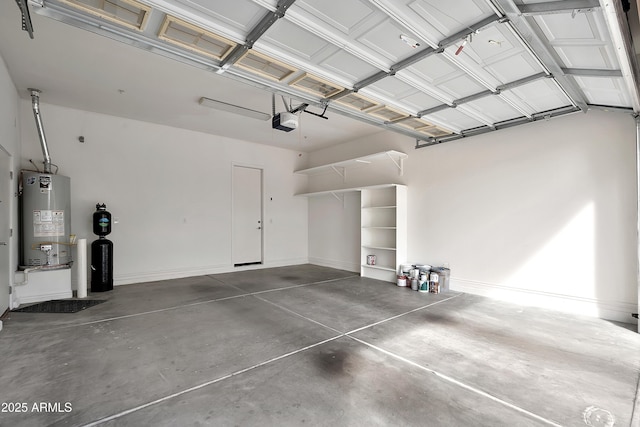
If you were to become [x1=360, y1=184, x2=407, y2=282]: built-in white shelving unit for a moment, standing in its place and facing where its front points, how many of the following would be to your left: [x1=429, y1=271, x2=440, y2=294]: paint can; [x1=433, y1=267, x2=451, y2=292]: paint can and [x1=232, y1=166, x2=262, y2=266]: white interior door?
2

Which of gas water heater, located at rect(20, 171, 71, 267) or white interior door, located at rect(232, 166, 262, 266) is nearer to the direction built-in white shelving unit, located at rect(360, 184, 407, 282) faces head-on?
the gas water heater

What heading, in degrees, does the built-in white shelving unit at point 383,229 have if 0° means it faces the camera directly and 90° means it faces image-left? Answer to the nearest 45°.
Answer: approximately 45°

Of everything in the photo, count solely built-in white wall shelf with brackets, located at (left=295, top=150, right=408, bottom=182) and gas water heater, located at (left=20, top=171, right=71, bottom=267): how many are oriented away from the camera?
0

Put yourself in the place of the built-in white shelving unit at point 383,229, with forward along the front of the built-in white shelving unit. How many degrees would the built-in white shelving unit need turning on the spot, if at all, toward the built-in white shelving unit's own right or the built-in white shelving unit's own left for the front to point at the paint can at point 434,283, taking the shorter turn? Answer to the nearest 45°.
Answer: approximately 90° to the built-in white shelving unit's own left

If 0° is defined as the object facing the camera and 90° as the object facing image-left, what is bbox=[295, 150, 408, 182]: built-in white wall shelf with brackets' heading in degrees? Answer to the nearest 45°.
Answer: approximately 45°

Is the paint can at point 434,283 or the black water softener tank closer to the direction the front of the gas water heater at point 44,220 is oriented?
the paint can

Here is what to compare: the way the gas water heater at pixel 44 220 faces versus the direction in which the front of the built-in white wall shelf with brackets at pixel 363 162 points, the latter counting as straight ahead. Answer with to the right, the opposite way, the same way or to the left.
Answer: to the left

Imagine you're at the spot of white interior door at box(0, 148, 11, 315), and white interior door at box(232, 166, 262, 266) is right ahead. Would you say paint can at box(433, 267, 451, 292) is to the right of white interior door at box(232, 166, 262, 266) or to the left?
right

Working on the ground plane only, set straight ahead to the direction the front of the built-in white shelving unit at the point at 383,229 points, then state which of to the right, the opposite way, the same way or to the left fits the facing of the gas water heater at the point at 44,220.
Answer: to the left
